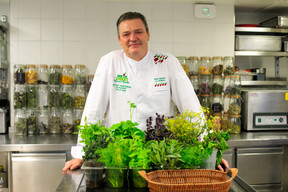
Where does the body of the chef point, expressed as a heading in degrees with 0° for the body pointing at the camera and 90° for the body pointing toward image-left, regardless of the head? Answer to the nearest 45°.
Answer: approximately 0°

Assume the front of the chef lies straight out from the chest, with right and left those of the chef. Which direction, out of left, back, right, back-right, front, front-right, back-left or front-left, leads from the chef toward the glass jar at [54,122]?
back-right

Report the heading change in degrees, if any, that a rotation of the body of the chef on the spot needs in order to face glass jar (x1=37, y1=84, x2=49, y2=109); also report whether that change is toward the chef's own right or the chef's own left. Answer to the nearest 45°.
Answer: approximately 135° to the chef's own right

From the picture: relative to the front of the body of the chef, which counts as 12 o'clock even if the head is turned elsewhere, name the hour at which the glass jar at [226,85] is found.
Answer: The glass jar is roughly at 7 o'clock from the chef.

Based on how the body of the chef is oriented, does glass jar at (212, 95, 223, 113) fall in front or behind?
behind

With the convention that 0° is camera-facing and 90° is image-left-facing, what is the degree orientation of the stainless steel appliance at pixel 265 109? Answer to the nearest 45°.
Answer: approximately 0°

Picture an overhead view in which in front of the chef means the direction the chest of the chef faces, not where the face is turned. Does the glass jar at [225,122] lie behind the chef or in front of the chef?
behind
